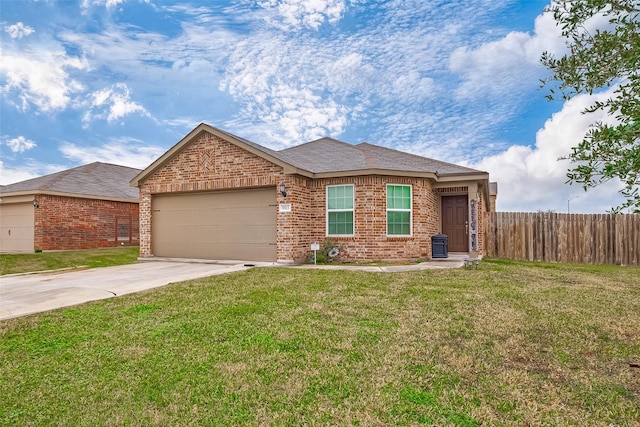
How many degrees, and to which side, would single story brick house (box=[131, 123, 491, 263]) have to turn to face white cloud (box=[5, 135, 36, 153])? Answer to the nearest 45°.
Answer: approximately 90° to its right

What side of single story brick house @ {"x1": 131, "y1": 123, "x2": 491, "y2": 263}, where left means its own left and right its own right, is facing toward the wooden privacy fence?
left

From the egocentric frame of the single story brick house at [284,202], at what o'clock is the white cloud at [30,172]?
The white cloud is roughly at 4 o'clock from the single story brick house.

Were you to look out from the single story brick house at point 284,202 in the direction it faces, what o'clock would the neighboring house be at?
The neighboring house is roughly at 4 o'clock from the single story brick house.

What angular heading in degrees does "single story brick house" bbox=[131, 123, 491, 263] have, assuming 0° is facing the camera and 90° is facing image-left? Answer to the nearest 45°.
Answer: approximately 0°

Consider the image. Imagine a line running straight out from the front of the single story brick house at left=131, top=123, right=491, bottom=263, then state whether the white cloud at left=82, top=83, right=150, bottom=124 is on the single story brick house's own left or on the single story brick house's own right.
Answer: on the single story brick house's own right

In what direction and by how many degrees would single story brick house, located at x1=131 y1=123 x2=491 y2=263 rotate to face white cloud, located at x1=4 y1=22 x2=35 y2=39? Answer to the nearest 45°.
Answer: approximately 90° to its right

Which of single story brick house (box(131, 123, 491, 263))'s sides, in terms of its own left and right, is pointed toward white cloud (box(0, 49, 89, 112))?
back
